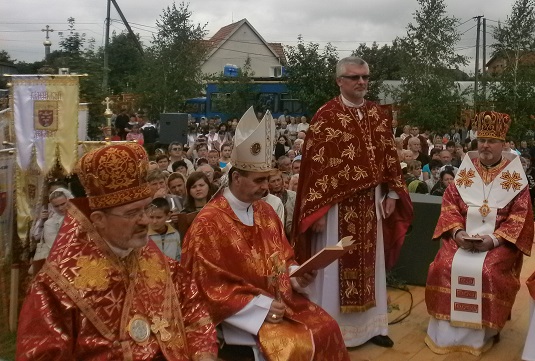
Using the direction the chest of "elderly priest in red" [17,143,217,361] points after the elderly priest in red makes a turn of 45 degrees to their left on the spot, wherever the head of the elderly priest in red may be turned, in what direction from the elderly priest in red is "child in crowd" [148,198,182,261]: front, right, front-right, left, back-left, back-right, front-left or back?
left

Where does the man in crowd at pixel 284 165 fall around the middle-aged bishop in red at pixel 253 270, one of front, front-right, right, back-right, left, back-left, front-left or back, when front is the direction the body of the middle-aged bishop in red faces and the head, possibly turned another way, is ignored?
back-left

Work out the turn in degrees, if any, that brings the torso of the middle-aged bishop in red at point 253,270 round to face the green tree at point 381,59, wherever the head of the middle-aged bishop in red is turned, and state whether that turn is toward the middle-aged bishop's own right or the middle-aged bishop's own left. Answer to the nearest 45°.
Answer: approximately 135° to the middle-aged bishop's own left

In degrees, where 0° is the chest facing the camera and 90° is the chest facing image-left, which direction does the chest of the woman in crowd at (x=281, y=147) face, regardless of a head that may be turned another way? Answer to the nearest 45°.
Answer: approximately 0°

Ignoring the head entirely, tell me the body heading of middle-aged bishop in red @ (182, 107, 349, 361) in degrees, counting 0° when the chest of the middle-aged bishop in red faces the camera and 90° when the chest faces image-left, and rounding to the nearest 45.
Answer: approximately 315°

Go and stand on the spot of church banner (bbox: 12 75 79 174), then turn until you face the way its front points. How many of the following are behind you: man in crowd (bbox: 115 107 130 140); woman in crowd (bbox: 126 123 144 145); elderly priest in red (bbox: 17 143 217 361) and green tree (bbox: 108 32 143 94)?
3

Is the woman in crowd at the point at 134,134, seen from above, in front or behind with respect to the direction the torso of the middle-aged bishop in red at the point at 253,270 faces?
behind

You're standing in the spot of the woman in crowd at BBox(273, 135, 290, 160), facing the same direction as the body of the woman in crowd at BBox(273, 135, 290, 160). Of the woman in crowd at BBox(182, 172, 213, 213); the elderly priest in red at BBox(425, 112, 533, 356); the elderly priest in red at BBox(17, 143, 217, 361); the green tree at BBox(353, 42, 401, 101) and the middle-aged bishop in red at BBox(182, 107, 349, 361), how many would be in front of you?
4

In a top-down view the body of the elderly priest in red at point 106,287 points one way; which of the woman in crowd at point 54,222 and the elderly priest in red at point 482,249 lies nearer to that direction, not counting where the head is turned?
the elderly priest in red

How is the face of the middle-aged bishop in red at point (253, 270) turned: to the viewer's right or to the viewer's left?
to the viewer's right

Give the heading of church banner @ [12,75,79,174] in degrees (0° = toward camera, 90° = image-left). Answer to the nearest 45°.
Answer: approximately 0°

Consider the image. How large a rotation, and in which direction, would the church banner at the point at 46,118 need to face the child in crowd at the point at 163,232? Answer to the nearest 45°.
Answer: approximately 45° to its left

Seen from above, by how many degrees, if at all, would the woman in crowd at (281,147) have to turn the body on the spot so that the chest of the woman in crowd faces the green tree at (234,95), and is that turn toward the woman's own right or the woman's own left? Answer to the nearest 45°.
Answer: approximately 180°

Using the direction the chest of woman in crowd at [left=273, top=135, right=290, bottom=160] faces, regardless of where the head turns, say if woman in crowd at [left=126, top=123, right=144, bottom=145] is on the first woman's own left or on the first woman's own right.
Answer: on the first woman's own right

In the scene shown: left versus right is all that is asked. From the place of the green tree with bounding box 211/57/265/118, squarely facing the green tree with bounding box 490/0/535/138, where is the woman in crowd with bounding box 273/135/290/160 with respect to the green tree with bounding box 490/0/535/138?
right

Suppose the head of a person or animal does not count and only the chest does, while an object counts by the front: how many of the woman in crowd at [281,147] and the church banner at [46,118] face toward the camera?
2
